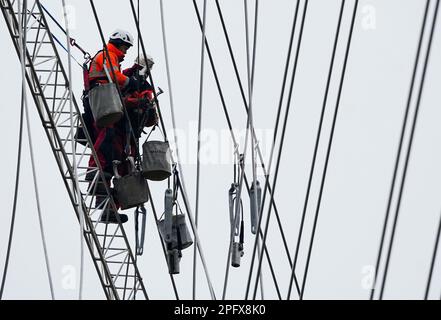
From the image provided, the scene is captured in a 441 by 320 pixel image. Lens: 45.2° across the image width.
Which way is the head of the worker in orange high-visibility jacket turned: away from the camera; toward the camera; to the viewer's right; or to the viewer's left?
to the viewer's right

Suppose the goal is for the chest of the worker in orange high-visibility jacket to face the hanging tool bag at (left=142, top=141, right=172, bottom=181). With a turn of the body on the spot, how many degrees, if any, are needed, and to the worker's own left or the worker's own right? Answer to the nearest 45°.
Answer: approximately 45° to the worker's own right

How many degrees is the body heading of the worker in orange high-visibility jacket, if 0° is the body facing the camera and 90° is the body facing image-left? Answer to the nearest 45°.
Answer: approximately 270°
